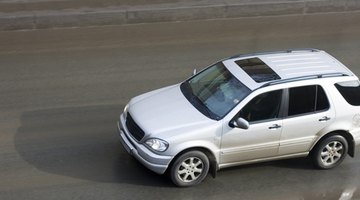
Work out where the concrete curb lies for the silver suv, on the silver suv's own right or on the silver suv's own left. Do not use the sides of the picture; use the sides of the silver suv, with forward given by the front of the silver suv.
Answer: on the silver suv's own right

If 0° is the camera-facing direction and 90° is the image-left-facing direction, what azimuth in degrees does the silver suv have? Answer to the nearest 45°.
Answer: approximately 45°
